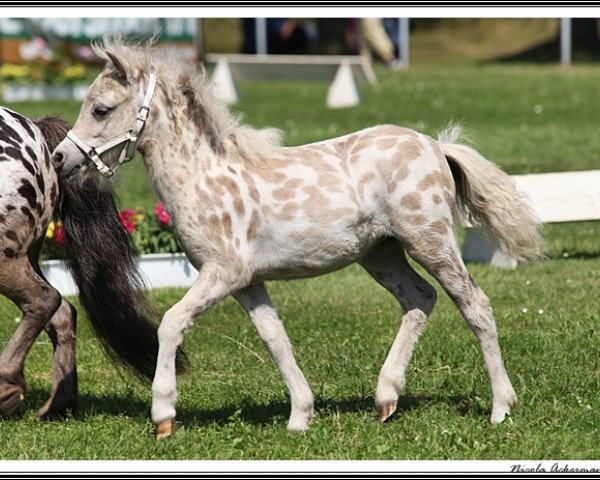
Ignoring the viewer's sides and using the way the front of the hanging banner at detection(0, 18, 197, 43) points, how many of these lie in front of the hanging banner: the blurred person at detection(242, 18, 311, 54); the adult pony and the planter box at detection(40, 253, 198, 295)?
2

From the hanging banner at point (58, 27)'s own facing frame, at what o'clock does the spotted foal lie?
The spotted foal is roughly at 12 o'clock from the hanging banner.

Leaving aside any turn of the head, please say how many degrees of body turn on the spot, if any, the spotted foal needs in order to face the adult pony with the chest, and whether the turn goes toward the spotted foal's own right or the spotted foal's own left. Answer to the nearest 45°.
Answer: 0° — it already faces it

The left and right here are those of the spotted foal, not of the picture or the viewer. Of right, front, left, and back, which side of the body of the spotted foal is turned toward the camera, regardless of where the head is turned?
left

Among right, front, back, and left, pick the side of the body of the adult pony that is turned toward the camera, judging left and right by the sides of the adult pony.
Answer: left

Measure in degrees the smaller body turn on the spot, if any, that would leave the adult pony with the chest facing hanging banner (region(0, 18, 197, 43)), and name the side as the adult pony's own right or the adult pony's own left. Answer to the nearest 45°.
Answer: approximately 90° to the adult pony's own right

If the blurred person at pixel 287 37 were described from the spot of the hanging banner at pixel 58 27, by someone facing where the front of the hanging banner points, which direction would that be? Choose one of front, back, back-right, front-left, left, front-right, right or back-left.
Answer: back-left

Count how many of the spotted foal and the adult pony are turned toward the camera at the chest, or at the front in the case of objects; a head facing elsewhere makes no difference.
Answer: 0

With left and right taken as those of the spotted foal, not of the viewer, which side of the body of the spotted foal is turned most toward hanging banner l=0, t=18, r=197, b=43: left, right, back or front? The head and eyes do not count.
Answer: right

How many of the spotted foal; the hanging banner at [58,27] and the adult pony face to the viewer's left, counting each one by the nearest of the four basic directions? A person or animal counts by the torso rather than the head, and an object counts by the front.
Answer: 2

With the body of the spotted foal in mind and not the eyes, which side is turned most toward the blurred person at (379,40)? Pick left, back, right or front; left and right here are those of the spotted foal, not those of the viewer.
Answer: right

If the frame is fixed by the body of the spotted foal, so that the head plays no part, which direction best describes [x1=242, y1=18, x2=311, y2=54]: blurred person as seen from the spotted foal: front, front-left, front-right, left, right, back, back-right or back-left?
right
